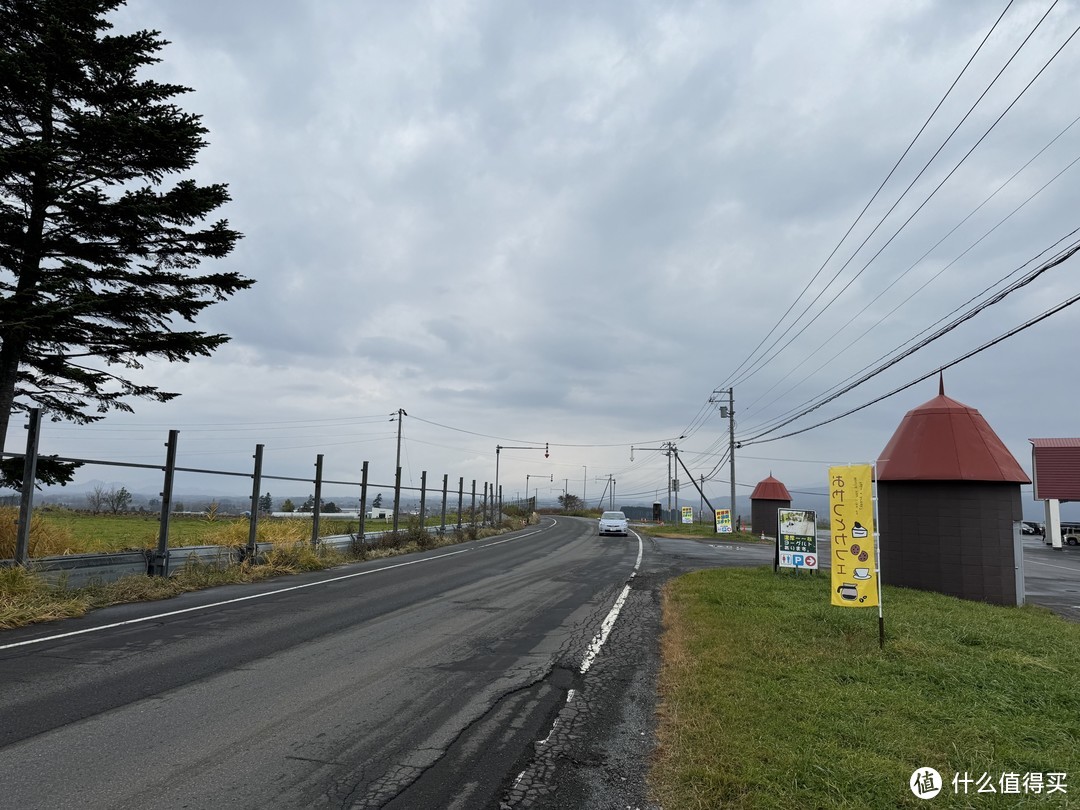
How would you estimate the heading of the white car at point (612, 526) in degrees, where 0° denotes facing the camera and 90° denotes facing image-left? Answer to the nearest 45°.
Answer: approximately 0°

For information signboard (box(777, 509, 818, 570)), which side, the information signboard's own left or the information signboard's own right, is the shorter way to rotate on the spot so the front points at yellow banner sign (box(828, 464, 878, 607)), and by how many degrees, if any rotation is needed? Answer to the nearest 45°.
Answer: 0° — it already faces it

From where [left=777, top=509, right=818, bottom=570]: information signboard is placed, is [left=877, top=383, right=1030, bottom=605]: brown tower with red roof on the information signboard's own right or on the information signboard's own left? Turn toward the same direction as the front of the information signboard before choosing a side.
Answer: on the information signboard's own left

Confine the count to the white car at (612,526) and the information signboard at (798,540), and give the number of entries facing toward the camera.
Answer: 2

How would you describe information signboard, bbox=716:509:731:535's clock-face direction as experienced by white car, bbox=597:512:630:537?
The information signboard is roughly at 8 o'clock from the white car.

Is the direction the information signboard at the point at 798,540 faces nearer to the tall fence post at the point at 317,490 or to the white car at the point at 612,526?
the tall fence post
